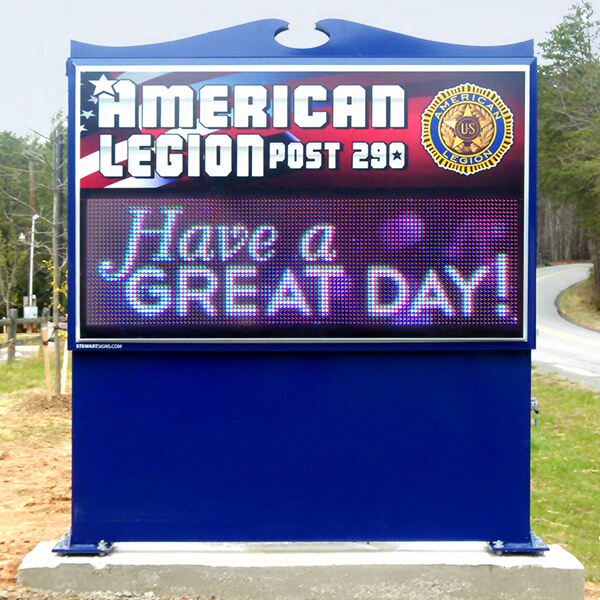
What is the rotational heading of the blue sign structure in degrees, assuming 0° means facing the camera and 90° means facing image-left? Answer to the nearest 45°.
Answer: approximately 0°

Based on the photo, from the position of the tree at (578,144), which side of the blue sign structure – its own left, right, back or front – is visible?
back
